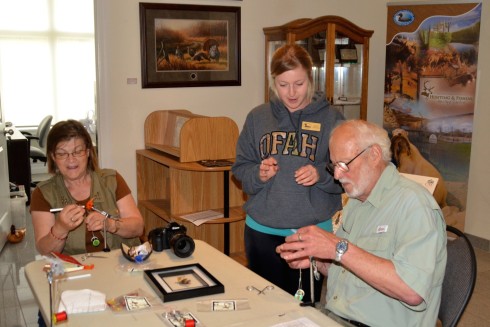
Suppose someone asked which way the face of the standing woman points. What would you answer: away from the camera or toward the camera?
toward the camera

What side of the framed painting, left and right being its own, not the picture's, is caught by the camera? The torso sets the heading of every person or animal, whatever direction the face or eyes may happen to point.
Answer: front

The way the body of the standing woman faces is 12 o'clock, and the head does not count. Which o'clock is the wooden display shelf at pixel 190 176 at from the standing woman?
The wooden display shelf is roughly at 5 o'clock from the standing woman.

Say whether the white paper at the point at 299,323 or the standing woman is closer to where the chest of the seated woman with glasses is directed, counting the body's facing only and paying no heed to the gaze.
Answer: the white paper

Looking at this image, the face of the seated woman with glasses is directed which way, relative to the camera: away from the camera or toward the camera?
toward the camera

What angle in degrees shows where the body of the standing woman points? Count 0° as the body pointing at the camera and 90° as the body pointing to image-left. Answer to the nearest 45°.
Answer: approximately 0°

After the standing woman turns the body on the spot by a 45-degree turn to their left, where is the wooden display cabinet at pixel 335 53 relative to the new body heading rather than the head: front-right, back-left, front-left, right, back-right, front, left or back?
back-left

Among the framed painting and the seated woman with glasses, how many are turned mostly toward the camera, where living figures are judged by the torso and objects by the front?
2

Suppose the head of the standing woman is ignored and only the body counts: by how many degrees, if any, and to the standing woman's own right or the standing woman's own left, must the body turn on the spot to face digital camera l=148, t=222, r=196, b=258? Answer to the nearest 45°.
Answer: approximately 90° to the standing woman's own right

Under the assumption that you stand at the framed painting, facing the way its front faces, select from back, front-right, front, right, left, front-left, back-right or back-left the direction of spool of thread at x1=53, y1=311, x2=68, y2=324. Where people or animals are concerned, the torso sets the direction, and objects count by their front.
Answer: front

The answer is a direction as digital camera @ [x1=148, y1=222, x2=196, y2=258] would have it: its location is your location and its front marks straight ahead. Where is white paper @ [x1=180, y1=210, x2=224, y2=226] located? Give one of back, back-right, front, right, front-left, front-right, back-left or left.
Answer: back-left

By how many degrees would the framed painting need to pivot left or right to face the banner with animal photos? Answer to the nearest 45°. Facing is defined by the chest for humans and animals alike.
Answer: approximately 90° to its left

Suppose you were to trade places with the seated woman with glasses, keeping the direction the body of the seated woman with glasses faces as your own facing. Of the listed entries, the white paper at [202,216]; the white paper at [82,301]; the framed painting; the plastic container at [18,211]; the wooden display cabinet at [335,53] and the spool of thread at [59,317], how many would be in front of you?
2

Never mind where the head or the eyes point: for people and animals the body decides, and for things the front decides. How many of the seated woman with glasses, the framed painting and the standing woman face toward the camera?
3

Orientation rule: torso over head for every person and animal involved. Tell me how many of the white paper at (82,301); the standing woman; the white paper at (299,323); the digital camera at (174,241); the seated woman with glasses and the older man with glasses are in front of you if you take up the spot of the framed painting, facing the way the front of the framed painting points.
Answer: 6

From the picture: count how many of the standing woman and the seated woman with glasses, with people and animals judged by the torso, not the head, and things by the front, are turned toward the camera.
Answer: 2

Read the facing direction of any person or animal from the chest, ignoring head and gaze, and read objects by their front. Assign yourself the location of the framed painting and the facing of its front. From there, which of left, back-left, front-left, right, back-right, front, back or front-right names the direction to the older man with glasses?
front

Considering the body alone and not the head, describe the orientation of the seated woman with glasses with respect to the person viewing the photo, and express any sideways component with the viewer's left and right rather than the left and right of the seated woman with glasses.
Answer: facing the viewer
